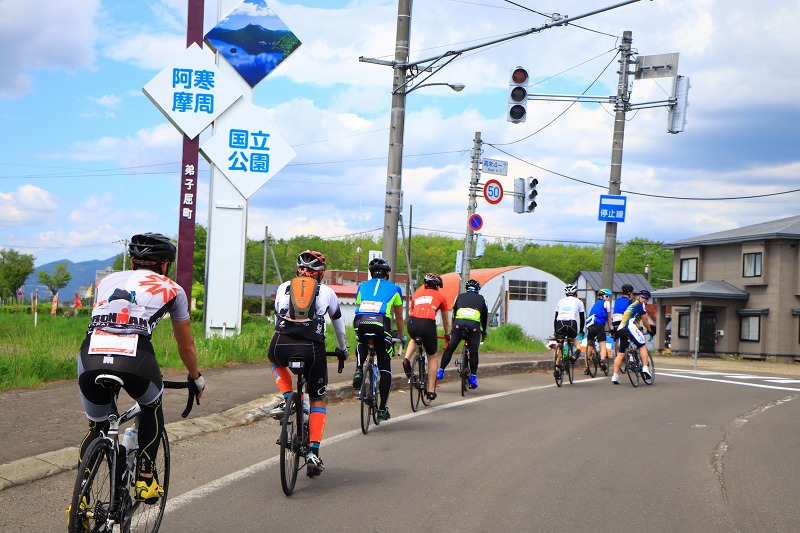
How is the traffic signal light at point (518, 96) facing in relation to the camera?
toward the camera

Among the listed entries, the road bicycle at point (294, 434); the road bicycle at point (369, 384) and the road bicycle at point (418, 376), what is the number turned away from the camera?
3

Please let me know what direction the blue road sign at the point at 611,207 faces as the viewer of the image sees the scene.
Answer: facing the viewer

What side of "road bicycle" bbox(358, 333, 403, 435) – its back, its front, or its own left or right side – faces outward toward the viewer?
back

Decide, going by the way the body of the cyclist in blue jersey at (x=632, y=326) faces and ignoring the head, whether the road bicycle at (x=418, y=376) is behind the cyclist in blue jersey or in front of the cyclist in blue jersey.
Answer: behind

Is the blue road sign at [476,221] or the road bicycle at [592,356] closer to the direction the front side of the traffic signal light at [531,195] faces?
the road bicycle

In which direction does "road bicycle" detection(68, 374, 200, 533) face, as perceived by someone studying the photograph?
facing away from the viewer and to the right of the viewer

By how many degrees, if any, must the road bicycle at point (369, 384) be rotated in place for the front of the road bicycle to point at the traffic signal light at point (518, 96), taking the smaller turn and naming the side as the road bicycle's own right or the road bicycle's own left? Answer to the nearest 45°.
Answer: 0° — it already faces it

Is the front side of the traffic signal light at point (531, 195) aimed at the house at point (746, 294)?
no

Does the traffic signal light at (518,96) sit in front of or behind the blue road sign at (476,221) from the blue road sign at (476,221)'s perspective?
in front

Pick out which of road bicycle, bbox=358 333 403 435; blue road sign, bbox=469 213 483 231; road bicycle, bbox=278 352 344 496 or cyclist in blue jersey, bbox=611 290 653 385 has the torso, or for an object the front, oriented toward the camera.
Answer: the blue road sign

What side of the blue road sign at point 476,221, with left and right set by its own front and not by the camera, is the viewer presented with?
front

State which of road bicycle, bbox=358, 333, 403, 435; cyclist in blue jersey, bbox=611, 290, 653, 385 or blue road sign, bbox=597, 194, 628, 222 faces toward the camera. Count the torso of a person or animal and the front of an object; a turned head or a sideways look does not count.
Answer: the blue road sign

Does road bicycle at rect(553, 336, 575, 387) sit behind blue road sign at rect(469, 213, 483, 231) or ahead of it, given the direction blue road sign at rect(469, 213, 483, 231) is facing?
ahead

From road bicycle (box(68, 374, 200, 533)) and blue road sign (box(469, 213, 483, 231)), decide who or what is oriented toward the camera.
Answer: the blue road sign

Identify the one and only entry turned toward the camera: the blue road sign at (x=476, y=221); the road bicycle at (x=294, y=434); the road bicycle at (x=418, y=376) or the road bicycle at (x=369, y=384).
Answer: the blue road sign

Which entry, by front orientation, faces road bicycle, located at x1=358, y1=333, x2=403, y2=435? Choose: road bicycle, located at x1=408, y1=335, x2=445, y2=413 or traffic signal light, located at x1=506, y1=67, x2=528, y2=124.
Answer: the traffic signal light

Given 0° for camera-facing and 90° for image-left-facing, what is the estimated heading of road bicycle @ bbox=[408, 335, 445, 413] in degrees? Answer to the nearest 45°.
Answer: approximately 180°

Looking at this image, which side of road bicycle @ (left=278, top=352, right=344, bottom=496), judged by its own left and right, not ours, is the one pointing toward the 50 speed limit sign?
front
